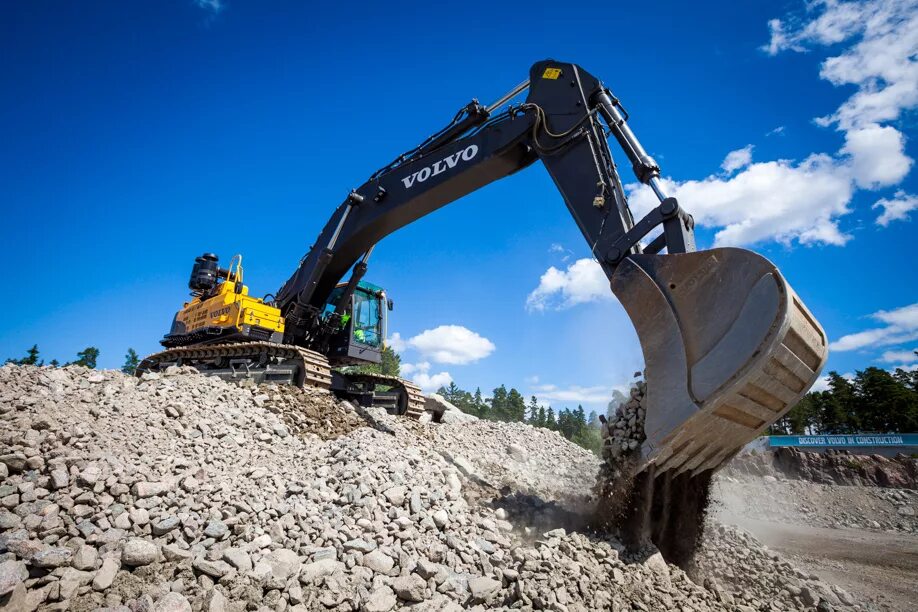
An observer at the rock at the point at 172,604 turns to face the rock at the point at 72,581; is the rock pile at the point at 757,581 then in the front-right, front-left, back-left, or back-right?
back-right

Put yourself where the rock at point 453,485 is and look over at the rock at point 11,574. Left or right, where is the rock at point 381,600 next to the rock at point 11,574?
left

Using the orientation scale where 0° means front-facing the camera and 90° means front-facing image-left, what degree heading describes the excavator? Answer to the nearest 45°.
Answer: approximately 315°
